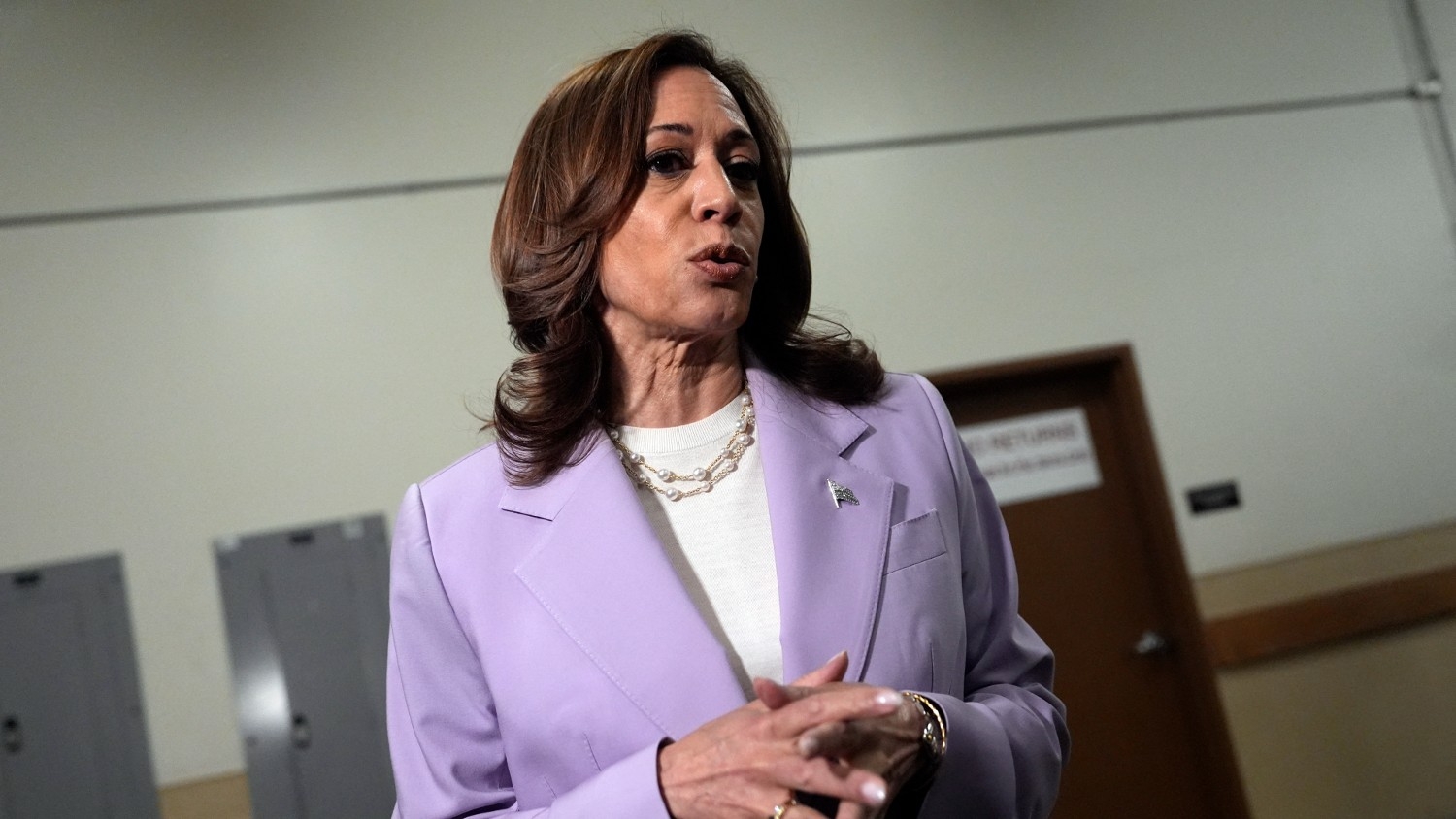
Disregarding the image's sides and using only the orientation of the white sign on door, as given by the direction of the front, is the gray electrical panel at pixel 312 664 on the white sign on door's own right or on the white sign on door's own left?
on the white sign on door's own right

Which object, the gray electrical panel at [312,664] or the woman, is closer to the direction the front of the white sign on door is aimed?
the woman

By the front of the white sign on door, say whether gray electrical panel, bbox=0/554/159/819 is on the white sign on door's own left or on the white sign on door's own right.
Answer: on the white sign on door's own right

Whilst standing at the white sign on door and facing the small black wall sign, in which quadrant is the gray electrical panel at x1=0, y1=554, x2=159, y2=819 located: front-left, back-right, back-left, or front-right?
back-right

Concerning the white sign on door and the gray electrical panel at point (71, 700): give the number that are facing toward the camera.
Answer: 2

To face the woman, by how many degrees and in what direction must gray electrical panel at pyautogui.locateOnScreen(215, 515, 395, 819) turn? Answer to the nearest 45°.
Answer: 0° — it already faces them

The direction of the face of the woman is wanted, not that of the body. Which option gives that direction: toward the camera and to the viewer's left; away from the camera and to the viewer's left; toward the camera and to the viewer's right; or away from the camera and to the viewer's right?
toward the camera and to the viewer's right

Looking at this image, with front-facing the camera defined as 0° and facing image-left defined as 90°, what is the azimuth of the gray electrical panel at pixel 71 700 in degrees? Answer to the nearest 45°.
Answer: approximately 0°

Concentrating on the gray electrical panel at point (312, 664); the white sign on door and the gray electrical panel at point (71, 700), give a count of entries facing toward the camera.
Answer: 3

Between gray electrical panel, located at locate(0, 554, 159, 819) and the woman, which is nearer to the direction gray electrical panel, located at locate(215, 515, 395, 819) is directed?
the woman

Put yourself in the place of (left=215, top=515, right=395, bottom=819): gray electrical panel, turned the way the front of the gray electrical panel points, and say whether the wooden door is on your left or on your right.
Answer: on your left

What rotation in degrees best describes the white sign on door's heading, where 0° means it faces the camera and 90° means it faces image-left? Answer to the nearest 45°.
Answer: approximately 0°

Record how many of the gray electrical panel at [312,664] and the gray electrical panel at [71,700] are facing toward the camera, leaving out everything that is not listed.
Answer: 2

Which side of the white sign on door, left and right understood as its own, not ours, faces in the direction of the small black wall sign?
left
